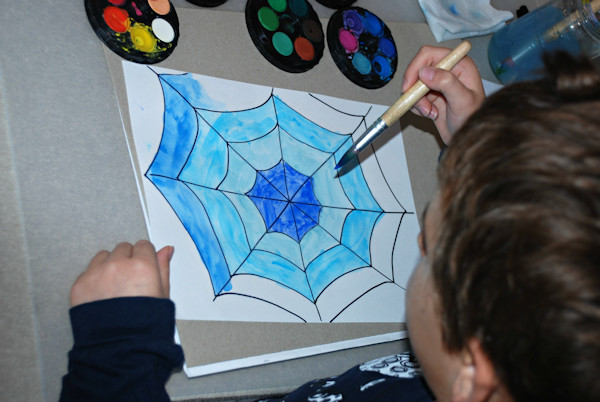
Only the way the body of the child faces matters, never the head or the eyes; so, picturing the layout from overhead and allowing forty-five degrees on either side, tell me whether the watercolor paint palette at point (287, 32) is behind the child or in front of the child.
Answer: in front

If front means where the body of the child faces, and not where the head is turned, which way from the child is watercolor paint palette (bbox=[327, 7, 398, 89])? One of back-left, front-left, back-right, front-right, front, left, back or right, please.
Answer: front-right

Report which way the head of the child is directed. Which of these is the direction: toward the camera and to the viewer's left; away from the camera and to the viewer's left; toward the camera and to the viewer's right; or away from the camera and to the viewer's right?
away from the camera and to the viewer's left

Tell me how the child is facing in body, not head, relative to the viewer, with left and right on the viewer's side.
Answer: facing away from the viewer and to the left of the viewer
